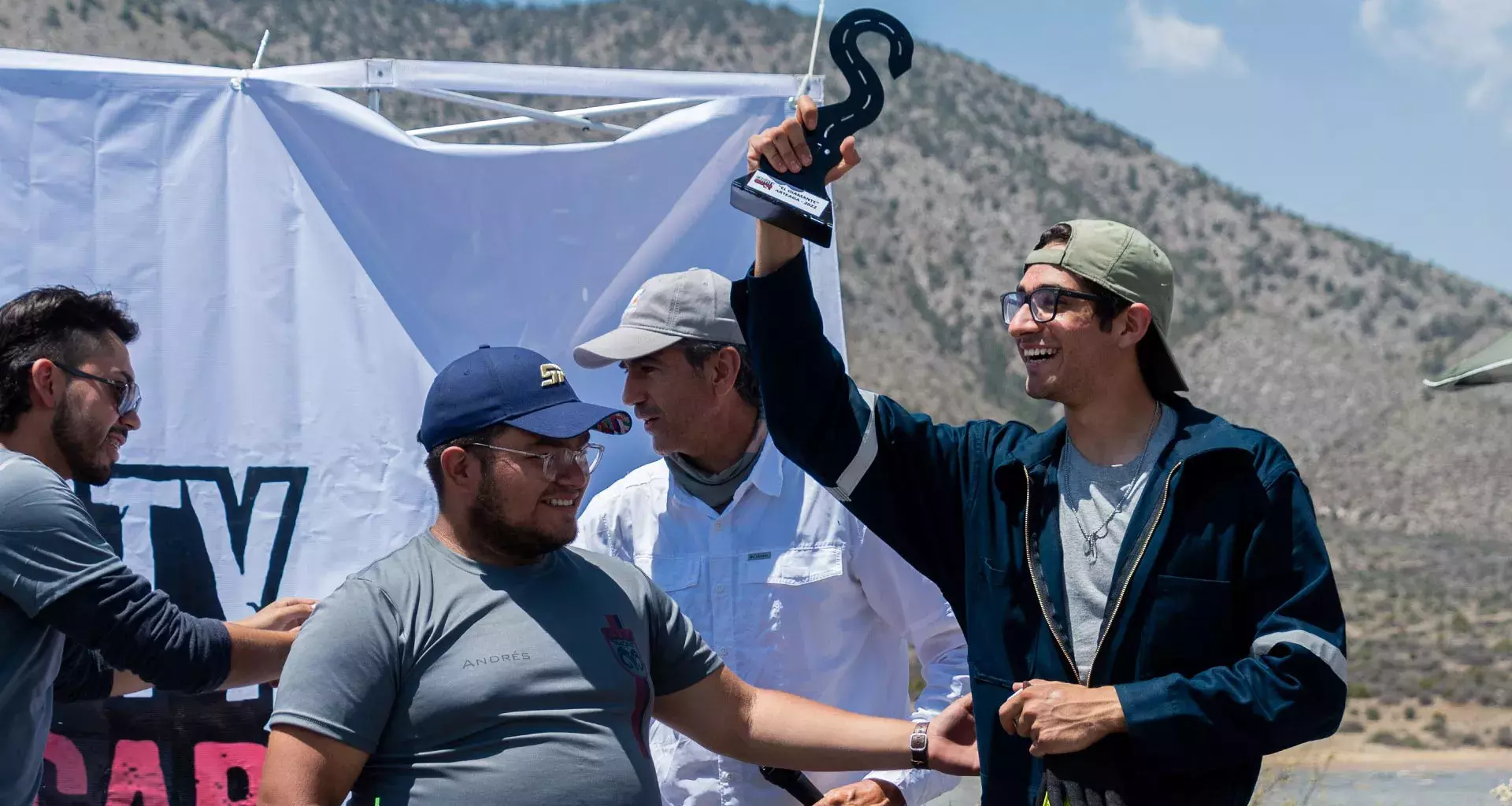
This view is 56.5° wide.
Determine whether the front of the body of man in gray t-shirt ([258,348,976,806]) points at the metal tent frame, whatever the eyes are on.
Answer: no

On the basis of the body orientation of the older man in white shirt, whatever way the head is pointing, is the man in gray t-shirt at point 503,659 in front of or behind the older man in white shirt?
in front

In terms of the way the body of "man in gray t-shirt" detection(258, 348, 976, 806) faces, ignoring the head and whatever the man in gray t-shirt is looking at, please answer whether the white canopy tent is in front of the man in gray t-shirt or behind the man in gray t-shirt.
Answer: behind

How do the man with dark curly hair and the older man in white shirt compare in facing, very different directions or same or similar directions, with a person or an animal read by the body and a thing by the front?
very different directions

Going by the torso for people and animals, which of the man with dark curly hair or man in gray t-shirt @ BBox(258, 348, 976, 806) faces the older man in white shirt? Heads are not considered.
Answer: the man with dark curly hair

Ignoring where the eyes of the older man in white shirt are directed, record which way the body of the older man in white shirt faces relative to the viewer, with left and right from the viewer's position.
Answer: facing the viewer and to the left of the viewer

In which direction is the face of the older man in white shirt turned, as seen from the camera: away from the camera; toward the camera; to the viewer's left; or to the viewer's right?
to the viewer's left

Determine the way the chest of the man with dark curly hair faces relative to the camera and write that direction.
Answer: to the viewer's right

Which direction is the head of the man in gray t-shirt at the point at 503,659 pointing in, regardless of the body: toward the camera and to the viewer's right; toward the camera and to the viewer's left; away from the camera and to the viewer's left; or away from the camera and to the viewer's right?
toward the camera and to the viewer's right

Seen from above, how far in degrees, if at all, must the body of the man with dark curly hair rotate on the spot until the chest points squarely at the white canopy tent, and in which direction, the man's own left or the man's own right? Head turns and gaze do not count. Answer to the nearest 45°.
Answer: approximately 90° to the man's own left

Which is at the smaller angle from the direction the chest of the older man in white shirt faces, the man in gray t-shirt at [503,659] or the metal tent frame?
the man in gray t-shirt

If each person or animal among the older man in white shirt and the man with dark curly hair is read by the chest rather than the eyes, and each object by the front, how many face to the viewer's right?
1

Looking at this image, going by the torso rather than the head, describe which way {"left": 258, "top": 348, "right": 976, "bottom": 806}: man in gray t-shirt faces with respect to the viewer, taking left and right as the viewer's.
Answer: facing the viewer and to the right of the viewer
